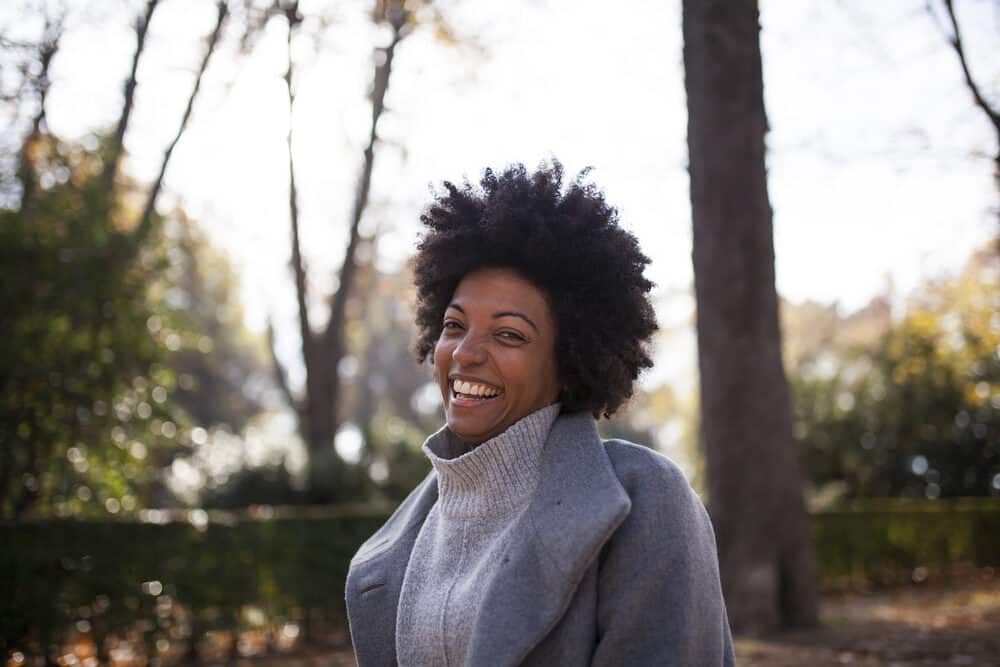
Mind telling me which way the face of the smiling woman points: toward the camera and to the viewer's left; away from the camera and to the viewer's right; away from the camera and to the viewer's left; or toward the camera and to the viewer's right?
toward the camera and to the viewer's left

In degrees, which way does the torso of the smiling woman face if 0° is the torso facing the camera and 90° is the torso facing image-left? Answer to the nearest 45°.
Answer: approximately 45°

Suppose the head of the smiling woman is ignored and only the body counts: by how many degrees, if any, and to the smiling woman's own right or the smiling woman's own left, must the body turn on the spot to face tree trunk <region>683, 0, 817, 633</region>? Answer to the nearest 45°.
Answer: approximately 135° to the smiling woman's own right

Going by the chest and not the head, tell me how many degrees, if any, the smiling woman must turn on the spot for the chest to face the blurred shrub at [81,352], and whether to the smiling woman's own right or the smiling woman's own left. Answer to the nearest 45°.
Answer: approximately 90° to the smiling woman's own right

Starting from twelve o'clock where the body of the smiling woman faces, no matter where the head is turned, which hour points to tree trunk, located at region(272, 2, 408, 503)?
The tree trunk is roughly at 4 o'clock from the smiling woman.

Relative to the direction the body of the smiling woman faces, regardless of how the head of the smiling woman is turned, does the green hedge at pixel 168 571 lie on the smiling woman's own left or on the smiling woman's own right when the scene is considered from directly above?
on the smiling woman's own right

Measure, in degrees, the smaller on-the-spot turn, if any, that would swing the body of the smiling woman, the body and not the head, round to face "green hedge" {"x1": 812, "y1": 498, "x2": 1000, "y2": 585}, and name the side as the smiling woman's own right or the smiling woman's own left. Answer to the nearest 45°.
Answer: approximately 135° to the smiling woman's own right
